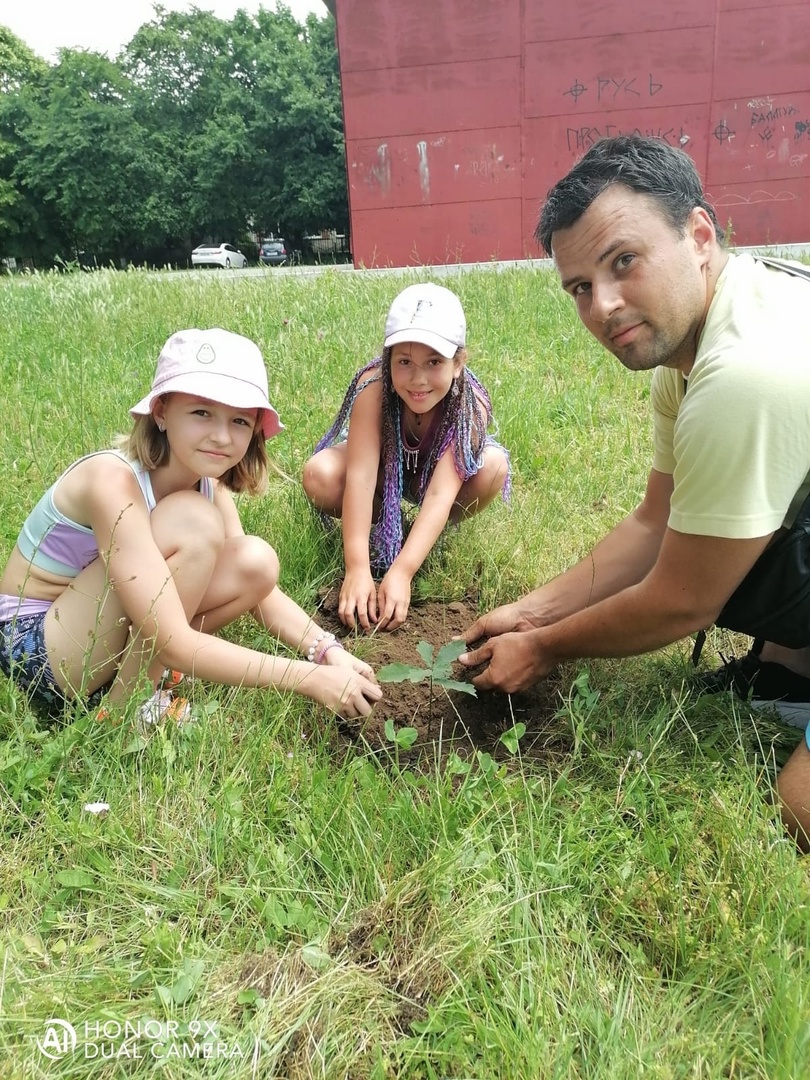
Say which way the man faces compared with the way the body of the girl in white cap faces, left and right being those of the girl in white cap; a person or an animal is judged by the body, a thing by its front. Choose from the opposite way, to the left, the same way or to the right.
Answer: to the right

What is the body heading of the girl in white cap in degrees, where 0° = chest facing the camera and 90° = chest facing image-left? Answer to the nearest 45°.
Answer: approximately 0°

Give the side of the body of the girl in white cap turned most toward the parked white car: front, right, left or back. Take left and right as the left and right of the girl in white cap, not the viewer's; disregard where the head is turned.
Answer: back

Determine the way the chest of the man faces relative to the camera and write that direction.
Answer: to the viewer's left

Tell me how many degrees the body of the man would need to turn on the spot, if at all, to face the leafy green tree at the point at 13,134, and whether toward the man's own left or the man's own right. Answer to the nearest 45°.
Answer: approximately 45° to the man's own right
